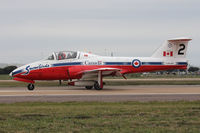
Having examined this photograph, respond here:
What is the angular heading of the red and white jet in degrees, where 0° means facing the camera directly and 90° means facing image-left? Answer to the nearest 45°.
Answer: approximately 90°
